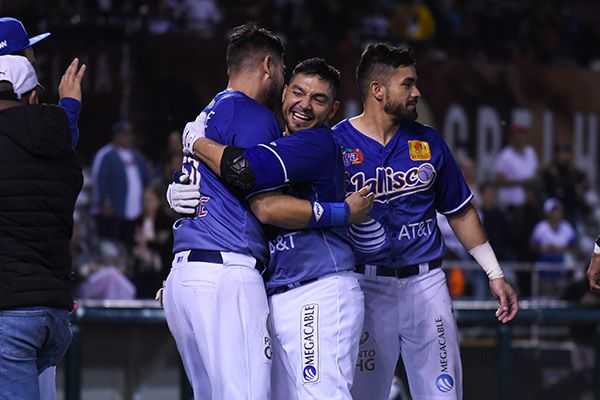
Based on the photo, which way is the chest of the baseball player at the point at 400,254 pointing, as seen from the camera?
toward the camera

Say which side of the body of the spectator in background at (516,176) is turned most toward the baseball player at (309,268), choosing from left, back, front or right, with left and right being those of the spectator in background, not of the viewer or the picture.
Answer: front

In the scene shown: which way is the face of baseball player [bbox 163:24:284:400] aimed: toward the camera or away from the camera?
away from the camera

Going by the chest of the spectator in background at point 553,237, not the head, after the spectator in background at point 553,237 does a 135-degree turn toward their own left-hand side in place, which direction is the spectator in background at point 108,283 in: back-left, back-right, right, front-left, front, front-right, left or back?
back

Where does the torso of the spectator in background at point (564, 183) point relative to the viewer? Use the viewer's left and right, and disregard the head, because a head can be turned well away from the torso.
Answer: facing the viewer

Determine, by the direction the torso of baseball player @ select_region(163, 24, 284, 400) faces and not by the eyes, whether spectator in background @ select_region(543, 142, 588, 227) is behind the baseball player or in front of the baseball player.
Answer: in front

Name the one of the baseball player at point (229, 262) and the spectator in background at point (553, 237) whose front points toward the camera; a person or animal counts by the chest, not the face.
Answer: the spectator in background

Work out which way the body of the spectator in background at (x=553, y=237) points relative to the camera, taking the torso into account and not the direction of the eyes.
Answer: toward the camera

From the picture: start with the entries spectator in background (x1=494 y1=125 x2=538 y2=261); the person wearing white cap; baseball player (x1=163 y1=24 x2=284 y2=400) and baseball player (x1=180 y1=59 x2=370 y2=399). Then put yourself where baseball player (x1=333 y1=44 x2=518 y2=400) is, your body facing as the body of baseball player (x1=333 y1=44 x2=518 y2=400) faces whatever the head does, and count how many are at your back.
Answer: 1
